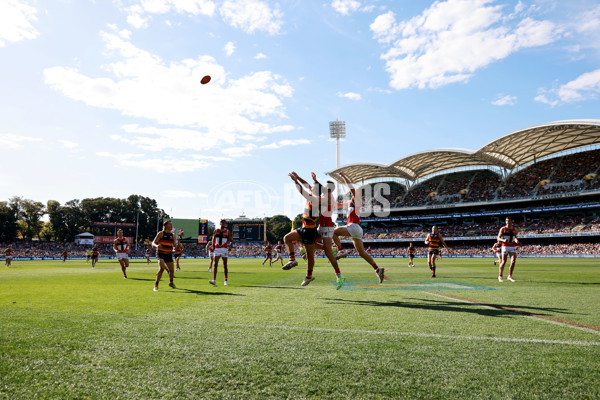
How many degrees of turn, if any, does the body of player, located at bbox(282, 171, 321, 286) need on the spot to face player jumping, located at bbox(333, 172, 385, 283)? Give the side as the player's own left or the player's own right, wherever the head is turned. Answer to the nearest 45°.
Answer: approximately 135° to the player's own right

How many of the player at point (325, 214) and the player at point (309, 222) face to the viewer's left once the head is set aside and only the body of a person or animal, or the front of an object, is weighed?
2

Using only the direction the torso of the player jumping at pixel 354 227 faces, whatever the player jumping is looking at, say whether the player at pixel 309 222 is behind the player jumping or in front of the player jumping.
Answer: in front

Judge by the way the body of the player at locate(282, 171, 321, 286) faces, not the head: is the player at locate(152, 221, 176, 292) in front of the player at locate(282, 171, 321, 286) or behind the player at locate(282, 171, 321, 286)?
in front

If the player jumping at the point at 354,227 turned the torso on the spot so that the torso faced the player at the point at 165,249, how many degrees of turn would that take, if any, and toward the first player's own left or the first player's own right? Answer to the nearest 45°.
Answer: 0° — they already face them

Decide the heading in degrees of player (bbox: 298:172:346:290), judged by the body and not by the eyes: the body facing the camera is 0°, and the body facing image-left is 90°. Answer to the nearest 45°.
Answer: approximately 90°

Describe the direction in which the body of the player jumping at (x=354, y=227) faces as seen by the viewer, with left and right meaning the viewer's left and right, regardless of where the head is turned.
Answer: facing to the left of the viewer
